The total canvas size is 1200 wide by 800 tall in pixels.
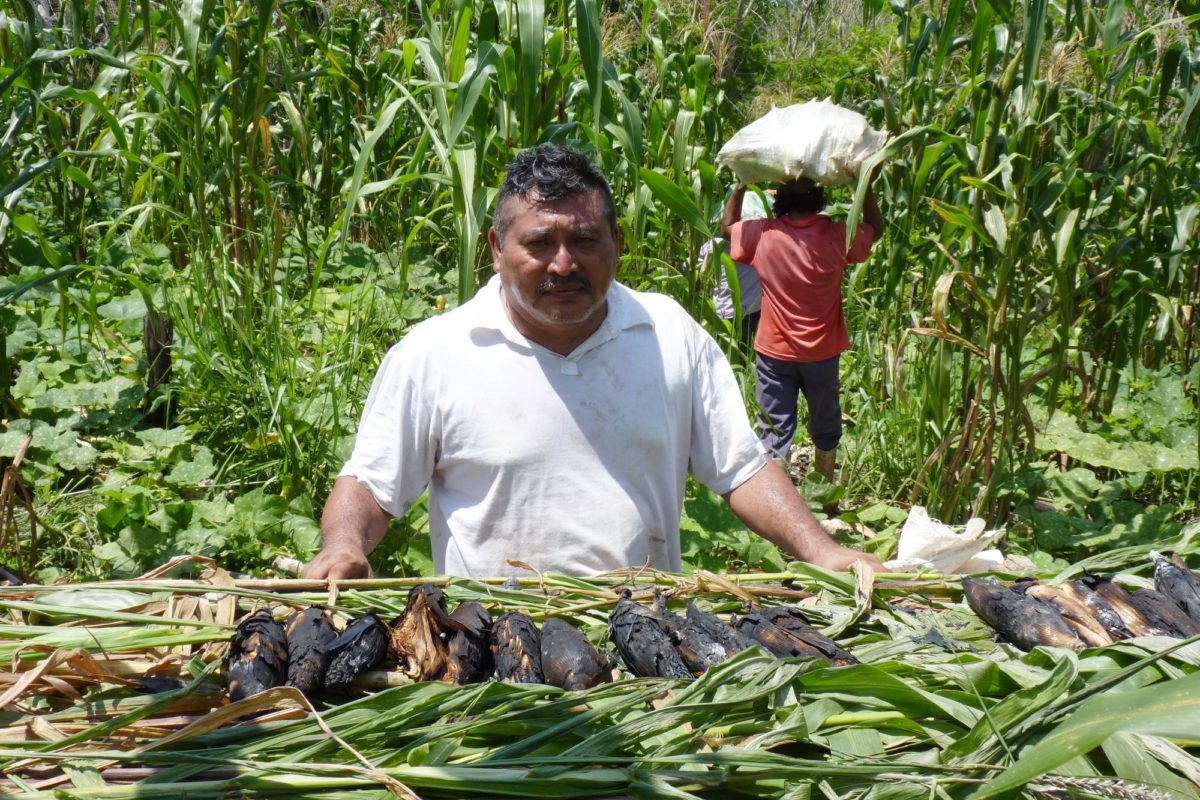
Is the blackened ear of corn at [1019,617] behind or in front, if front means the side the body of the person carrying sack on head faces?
behind

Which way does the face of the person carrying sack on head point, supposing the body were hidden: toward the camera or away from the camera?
away from the camera

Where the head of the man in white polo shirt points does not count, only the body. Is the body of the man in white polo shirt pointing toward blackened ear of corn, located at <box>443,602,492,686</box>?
yes

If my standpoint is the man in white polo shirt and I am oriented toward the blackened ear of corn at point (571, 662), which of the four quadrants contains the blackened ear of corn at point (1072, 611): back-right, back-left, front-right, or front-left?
front-left

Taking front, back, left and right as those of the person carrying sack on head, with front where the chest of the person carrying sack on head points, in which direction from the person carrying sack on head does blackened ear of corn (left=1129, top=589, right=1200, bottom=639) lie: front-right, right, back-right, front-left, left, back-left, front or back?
back

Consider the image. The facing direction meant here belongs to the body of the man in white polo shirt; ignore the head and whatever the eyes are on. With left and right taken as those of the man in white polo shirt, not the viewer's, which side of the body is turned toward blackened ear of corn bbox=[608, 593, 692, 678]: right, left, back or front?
front

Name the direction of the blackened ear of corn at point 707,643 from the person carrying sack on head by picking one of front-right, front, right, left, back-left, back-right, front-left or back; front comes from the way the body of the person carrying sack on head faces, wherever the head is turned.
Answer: back

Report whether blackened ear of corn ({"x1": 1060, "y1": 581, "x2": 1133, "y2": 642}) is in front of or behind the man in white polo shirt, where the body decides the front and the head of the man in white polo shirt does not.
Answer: in front

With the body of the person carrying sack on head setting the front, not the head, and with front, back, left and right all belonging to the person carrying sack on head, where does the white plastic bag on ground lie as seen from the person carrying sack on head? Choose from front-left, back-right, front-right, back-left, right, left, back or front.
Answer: back

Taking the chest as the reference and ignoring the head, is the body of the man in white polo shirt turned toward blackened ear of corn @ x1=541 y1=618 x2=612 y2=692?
yes

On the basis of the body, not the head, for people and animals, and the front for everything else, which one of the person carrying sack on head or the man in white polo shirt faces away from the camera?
the person carrying sack on head

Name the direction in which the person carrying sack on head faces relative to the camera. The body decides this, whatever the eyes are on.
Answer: away from the camera

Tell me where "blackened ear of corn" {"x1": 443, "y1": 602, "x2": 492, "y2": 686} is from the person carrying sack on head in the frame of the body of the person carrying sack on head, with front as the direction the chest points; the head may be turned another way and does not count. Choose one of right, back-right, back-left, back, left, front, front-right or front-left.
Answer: back

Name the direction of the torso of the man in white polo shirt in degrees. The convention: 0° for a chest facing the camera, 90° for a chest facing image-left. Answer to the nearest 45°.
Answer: approximately 0°

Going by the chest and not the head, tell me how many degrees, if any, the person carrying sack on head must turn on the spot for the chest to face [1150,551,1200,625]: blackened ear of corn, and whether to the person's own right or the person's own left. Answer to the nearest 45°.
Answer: approximately 180°

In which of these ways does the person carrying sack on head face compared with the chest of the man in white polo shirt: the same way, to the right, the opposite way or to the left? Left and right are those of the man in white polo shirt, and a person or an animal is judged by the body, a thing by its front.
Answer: the opposite way

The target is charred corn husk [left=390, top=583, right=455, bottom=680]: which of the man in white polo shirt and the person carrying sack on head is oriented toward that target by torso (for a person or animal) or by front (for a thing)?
the man in white polo shirt
